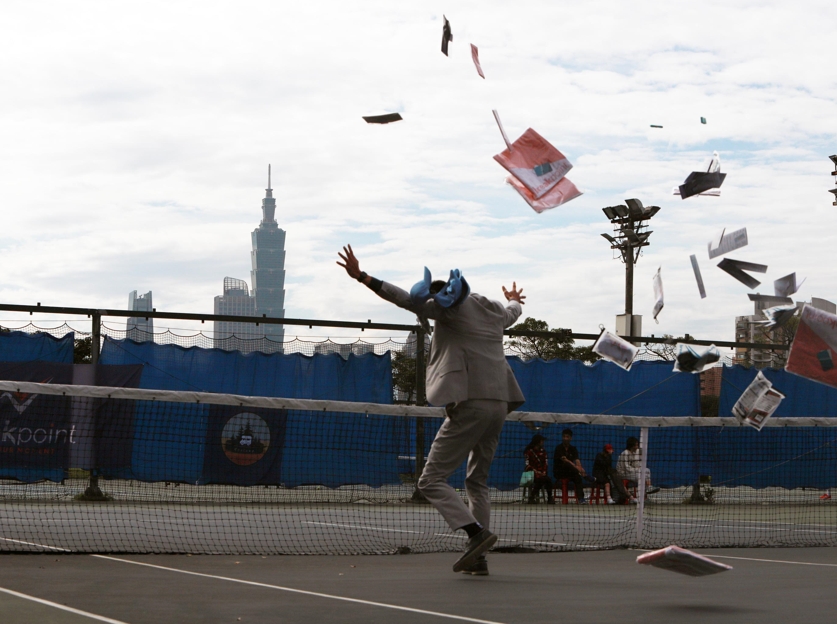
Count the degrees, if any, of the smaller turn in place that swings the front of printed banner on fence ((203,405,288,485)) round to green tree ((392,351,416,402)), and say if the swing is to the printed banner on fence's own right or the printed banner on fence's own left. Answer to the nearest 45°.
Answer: approximately 135° to the printed banner on fence's own left

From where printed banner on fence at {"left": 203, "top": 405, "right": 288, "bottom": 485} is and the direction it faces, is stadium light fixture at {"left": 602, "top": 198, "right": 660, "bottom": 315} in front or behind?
behind

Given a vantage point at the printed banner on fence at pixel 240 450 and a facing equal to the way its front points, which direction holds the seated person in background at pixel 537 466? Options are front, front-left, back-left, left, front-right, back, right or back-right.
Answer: left

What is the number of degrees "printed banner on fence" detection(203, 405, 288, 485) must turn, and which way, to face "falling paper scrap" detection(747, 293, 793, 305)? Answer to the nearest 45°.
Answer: approximately 45° to its left

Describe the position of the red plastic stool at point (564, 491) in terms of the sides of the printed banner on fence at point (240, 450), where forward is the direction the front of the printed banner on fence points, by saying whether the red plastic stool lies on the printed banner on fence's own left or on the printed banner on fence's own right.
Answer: on the printed banner on fence's own left

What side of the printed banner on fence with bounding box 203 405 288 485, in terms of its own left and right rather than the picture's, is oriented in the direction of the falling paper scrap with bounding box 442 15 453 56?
front

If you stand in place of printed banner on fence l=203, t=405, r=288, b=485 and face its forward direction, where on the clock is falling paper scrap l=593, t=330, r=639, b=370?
The falling paper scrap is roughly at 11 o'clock from the printed banner on fence.

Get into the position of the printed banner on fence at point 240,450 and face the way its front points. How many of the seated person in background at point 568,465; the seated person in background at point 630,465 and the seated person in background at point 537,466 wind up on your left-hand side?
3

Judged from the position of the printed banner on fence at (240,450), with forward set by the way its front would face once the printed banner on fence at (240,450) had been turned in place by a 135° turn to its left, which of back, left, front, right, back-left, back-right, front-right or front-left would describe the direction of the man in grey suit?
back-right

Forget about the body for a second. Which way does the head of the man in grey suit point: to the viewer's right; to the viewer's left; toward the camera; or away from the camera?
away from the camera

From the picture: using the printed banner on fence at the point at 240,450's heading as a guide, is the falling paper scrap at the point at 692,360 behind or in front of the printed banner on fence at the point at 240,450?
in front

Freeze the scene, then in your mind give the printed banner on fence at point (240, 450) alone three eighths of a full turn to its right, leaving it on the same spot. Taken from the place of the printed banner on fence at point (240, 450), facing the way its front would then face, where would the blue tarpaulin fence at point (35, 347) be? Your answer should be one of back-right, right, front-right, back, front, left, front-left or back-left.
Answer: front-left

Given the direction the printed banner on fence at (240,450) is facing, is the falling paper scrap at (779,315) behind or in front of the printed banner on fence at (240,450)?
in front

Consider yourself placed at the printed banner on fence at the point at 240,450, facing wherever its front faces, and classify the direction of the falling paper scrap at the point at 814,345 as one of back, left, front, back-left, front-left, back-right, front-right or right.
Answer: front-left

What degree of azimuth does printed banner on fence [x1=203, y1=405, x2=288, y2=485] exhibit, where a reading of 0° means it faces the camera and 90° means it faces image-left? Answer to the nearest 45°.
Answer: approximately 0°

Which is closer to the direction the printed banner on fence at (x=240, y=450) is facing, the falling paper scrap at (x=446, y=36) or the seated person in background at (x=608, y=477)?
the falling paper scrap
